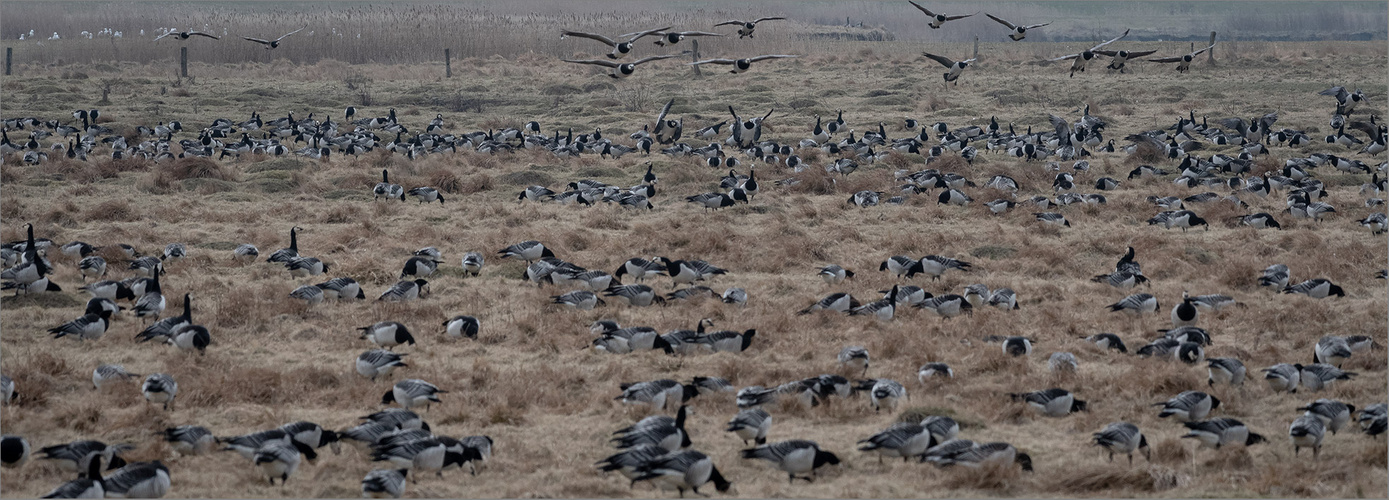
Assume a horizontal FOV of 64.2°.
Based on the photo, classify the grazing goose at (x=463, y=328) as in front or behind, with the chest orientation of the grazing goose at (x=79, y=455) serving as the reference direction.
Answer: in front

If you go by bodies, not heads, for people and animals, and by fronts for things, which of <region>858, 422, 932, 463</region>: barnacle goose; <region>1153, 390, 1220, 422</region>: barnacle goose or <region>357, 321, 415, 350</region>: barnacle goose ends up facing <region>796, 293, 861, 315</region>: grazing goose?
<region>357, 321, 415, 350</region>: barnacle goose

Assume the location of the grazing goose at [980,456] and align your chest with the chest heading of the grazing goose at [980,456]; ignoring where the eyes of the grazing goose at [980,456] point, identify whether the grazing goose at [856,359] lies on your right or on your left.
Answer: on your left

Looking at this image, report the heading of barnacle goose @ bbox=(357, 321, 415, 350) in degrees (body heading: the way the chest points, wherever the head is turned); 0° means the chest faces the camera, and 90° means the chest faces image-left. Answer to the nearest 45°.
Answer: approximately 270°

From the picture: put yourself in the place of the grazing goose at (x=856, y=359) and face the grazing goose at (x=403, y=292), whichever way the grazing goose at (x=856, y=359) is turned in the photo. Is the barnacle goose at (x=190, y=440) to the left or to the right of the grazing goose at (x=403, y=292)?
left

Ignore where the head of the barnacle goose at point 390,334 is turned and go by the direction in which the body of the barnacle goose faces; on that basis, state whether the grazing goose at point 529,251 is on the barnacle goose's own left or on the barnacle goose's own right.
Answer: on the barnacle goose's own left

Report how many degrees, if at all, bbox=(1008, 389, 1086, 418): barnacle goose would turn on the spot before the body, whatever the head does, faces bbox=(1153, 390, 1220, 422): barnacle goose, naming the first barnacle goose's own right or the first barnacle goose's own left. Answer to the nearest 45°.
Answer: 0° — it already faces it

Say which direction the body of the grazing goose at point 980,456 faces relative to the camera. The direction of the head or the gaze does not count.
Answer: to the viewer's right

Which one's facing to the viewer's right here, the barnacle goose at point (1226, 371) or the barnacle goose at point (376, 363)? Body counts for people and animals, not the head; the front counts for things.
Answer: the barnacle goose at point (1226, 371)
